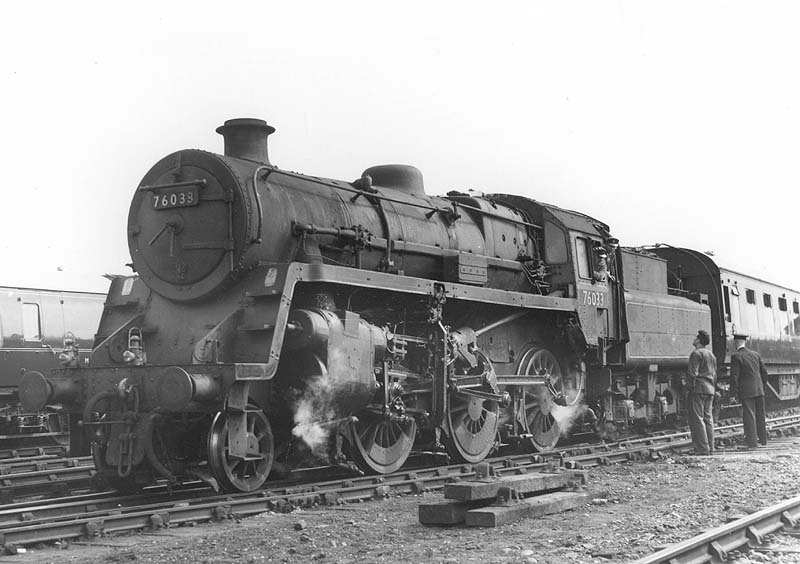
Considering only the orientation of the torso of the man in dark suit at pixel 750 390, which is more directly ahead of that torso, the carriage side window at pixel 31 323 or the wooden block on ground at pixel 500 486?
the carriage side window

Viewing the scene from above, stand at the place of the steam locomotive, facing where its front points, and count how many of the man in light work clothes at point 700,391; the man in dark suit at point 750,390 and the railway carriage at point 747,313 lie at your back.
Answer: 3

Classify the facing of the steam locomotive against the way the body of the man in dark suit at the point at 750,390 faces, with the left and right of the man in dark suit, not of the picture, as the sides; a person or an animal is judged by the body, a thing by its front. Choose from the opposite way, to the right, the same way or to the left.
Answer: to the left

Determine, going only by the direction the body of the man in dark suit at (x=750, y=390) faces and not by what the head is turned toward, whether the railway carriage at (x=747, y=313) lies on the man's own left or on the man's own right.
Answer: on the man's own right

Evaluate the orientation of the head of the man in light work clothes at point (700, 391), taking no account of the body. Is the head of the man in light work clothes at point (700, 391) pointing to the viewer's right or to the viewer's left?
to the viewer's left

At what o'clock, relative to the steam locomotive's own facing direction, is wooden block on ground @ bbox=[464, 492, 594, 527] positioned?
The wooden block on ground is roughly at 9 o'clock from the steam locomotive.

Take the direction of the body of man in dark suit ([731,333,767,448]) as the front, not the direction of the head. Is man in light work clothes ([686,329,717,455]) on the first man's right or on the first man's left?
on the first man's left

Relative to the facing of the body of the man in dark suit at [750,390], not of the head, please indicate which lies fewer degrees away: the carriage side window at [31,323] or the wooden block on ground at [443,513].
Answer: the carriage side window

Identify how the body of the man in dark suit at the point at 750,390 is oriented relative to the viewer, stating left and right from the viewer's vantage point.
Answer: facing away from the viewer and to the left of the viewer

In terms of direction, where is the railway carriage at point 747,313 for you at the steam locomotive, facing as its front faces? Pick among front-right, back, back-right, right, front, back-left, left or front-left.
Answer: back

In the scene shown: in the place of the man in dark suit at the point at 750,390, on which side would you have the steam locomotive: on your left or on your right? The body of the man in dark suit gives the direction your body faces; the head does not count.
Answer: on your left
